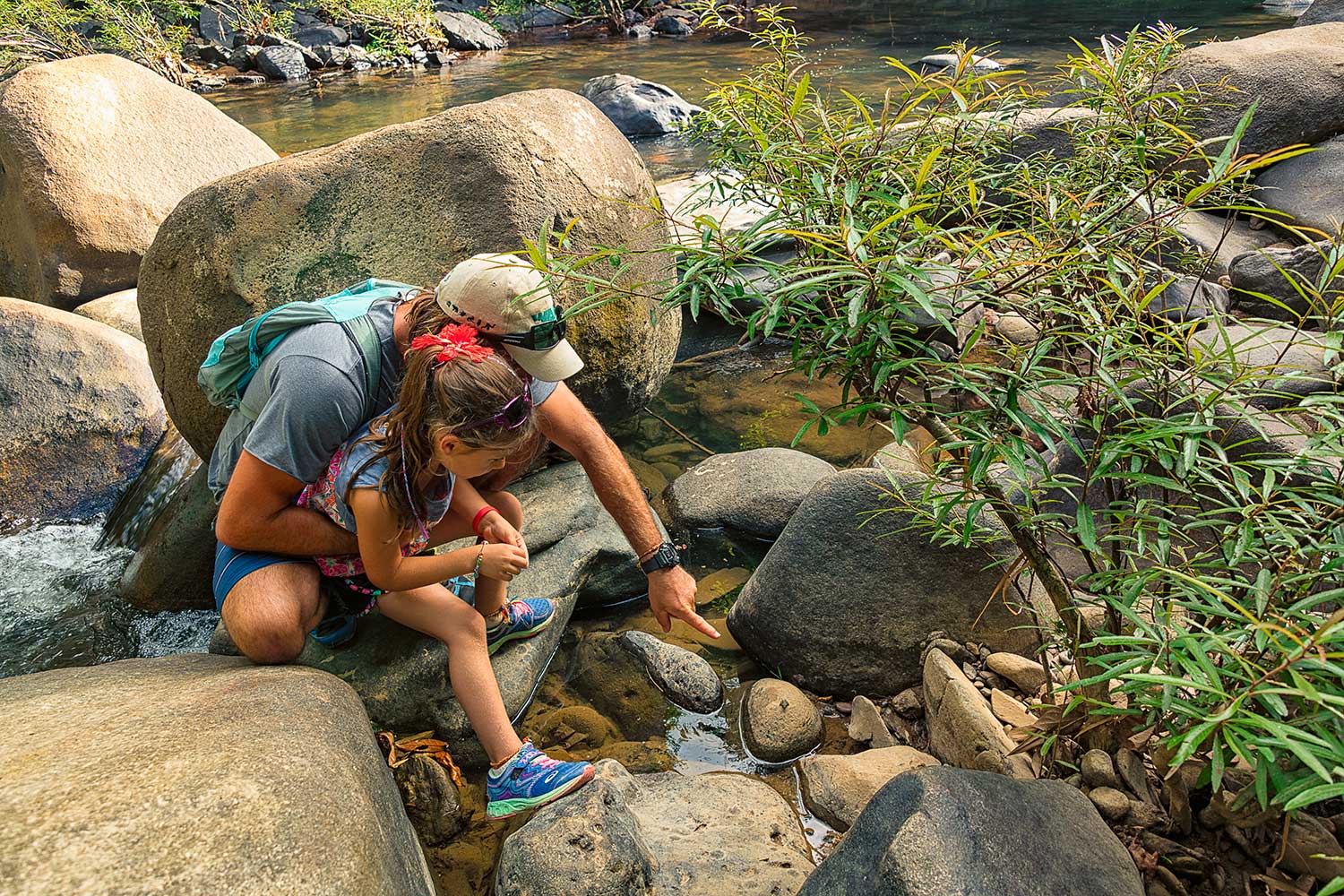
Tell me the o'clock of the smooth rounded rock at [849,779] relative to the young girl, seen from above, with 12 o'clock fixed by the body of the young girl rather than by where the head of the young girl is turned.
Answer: The smooth rounded rock is roughly at 1 o'clock from the young girl.

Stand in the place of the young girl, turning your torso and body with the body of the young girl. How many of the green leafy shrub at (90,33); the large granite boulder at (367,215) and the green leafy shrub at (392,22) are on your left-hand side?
3

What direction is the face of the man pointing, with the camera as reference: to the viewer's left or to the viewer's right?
to the viewer's right

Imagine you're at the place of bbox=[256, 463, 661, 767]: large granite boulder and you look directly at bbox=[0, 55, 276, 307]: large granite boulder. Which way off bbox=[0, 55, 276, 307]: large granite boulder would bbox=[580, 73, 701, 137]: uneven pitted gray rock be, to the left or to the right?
right

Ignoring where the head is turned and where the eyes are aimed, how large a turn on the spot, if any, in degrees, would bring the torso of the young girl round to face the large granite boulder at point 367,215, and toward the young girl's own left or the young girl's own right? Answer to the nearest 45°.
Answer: approximately 90° to the young girl's own left

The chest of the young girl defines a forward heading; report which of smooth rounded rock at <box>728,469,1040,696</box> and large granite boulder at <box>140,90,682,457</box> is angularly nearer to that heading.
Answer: the smooth rounded rock

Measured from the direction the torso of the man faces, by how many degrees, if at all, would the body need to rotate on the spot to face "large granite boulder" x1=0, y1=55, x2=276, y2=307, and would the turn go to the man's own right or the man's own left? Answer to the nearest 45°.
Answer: approximately 135° to the man's own left

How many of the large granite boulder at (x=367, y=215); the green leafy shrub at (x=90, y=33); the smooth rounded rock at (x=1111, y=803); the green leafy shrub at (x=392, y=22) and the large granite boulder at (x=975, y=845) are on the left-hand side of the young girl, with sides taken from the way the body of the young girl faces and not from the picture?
3

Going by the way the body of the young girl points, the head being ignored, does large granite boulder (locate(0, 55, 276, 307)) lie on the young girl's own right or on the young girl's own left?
on the young girl's own left

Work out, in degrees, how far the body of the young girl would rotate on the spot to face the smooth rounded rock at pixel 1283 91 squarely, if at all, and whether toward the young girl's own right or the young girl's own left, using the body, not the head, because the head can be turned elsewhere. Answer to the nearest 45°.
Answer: approximately 45° to the young girl's own left

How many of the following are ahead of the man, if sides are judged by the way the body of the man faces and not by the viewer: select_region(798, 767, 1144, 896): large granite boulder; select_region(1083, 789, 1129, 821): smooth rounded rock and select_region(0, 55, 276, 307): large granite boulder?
2

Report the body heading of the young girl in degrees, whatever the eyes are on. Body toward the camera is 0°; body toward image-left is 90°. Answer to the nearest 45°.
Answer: approximately 270°

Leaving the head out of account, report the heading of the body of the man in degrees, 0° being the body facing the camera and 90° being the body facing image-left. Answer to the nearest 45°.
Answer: approximately 315°
